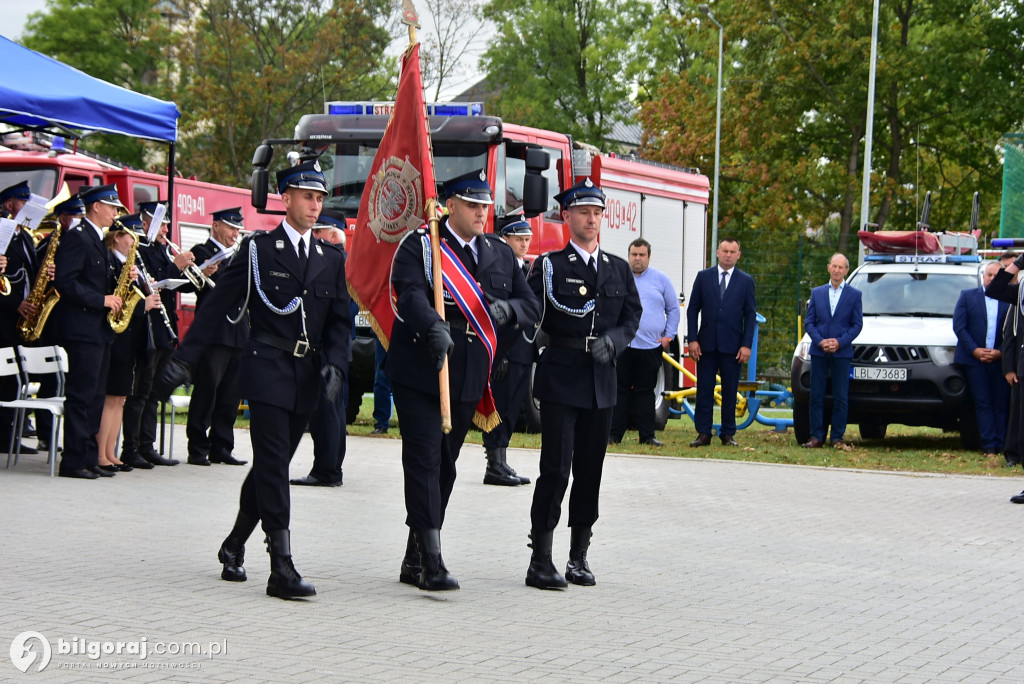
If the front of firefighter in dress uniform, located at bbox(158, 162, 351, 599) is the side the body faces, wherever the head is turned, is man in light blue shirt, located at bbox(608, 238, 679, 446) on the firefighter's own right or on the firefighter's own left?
on the firefighter's own left

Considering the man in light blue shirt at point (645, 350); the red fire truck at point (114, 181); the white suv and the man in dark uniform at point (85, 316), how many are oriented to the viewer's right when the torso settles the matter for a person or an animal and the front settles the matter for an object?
1

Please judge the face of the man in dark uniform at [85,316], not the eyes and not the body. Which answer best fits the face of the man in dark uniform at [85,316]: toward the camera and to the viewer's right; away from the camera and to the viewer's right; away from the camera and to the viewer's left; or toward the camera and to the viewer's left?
toward the camera and to the viewer's right

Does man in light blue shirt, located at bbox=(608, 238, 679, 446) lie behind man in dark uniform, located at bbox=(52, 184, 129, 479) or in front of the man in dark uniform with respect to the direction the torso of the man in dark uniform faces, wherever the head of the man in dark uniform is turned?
in front

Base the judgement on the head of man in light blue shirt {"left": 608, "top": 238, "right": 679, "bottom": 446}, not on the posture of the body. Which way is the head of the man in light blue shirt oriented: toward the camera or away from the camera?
toward the camera

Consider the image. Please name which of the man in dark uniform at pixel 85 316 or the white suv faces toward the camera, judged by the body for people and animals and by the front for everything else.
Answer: the white suv

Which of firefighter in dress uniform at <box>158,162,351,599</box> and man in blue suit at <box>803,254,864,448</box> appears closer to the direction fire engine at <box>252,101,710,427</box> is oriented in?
the firefighter in dress uniform

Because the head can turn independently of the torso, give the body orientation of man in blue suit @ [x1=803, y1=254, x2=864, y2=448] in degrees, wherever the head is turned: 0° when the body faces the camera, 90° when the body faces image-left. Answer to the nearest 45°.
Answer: approximately 0°

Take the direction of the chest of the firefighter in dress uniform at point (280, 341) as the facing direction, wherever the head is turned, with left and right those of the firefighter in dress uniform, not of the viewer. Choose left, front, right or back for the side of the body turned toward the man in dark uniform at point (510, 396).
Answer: left

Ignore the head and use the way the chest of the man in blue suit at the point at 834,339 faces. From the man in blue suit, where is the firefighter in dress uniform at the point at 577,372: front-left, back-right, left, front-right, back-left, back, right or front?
front
